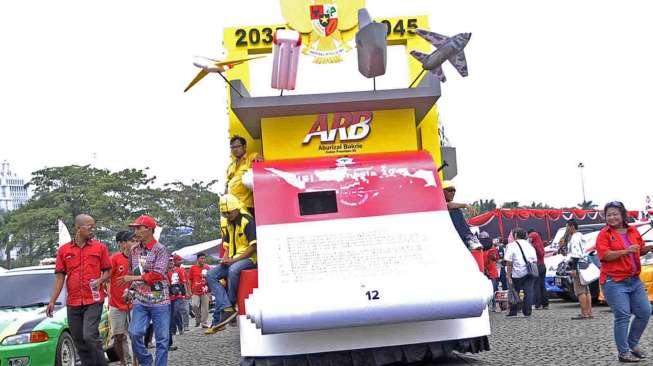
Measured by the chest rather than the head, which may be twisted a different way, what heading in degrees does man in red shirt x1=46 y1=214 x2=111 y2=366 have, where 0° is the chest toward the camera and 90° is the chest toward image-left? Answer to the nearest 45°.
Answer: approximately 0°

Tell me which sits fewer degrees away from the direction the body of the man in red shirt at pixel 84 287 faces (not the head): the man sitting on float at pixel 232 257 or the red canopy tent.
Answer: the man sitting on float

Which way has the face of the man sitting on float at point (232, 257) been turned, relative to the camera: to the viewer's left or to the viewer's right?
to the viewer's left

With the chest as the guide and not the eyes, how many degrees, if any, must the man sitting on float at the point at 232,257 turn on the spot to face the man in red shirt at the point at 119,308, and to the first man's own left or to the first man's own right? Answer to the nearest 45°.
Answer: approximately 90° to the first man's own right

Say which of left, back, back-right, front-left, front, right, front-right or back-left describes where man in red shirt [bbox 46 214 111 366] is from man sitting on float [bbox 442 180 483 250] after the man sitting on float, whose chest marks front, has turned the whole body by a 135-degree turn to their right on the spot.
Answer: front

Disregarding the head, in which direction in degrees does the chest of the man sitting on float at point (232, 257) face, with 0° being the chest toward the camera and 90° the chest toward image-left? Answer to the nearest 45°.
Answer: approximately 45°

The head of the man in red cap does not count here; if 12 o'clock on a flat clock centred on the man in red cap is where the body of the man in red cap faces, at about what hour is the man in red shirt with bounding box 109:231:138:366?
The man in red shirt is roughly at 4 o'clock from the man in red cap.

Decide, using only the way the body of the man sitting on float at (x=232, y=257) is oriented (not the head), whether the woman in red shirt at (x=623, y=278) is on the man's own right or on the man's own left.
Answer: on the man's own left

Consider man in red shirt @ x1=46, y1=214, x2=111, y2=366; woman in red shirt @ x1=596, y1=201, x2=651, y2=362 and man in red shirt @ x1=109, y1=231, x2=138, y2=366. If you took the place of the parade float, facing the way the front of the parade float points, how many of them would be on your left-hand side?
1

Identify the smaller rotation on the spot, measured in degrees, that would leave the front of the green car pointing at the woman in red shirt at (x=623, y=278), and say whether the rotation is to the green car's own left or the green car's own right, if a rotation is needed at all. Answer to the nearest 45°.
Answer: approximately 90° to the green car's own left

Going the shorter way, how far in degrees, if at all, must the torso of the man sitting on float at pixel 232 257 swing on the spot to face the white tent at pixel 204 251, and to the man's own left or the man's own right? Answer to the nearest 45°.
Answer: approximately 135° to the man's own right

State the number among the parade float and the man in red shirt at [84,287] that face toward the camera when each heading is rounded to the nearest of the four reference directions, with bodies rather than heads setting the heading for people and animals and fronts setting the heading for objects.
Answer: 2
